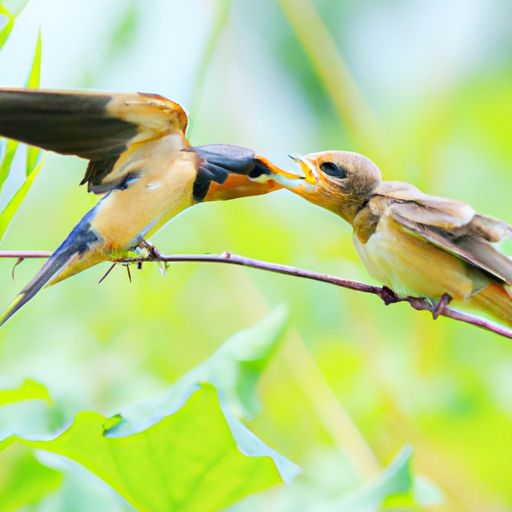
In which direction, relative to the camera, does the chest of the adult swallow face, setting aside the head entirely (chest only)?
to the viewer's right

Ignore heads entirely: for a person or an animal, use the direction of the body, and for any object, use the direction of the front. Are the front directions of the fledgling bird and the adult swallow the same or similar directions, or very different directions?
very different directions

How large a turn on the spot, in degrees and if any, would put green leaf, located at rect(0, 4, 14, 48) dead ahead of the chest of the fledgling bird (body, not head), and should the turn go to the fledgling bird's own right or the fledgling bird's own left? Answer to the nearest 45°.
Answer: approximately 45° to the fledgling bird's own left

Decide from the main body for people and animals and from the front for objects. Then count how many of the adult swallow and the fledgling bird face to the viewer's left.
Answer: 1

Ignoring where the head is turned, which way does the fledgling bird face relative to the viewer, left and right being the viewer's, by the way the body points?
facing to the left of the viewer
